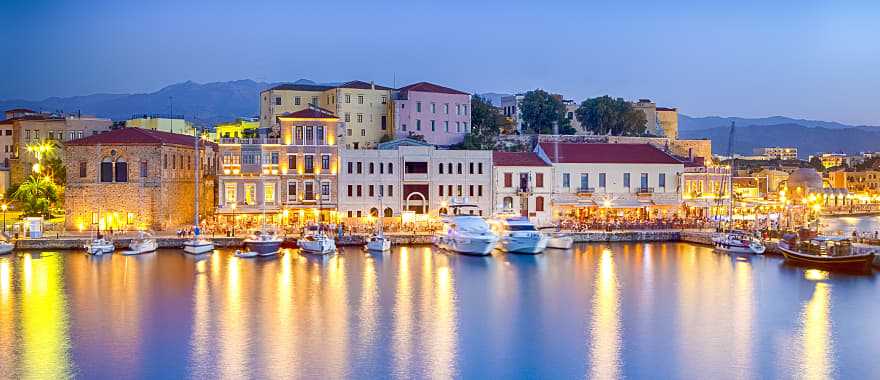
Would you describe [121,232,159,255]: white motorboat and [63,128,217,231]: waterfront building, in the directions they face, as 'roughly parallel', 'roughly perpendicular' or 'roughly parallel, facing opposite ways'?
roughly perpendicular

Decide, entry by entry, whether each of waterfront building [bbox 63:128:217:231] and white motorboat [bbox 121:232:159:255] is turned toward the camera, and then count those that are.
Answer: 1

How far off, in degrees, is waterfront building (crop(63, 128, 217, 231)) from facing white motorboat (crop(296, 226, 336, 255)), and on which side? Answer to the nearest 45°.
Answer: approximately 45° to its left

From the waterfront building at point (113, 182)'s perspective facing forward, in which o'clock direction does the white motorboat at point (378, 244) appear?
The white motorboat is roughly at 10 o'clock from the waterfront building.

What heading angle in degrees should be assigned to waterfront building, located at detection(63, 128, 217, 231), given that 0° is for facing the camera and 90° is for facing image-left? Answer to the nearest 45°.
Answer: approximately 0°
